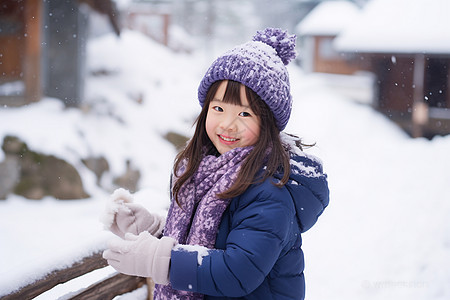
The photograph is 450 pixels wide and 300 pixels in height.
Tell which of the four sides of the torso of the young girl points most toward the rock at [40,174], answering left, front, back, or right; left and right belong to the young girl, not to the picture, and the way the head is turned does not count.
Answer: right

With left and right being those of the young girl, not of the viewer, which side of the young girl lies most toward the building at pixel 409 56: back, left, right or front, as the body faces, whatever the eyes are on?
back

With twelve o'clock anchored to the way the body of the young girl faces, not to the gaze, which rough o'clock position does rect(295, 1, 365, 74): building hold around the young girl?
The building is roughly at 5 o'clock from the young girl.

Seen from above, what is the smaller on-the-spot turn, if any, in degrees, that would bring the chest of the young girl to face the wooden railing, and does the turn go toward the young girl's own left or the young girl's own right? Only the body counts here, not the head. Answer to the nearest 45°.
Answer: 0° — they already face it

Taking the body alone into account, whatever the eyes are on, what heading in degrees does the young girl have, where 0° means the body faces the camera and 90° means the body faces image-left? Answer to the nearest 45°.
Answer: approximately 45°
